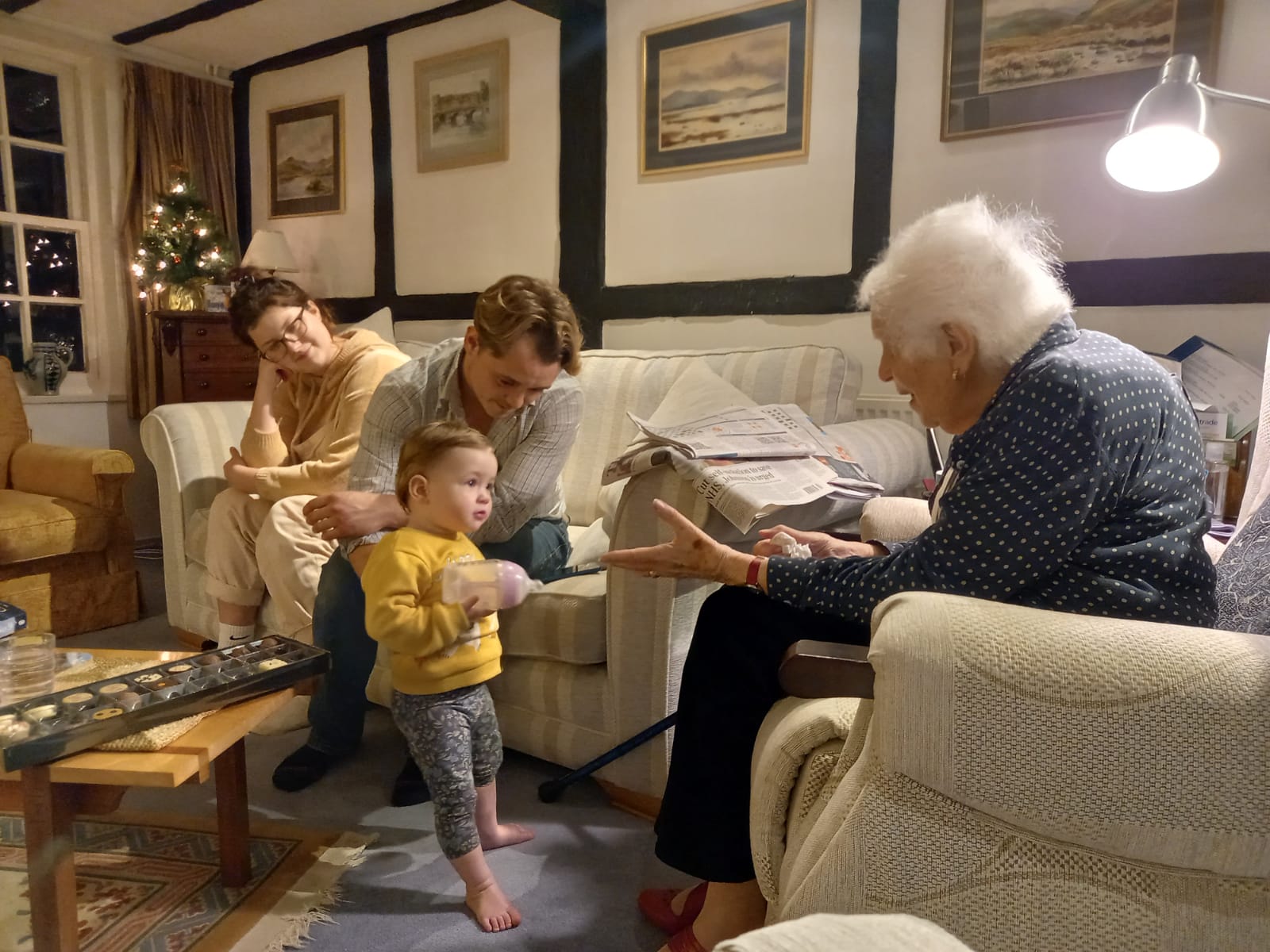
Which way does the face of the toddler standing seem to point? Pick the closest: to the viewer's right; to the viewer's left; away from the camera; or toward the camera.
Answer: to the viewer's right

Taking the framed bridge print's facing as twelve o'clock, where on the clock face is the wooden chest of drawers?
The wooden chest of drawers is roughly at 2 o'clock from the framed bridge print.

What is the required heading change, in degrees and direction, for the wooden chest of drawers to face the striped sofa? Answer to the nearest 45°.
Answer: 0° — it already faces it

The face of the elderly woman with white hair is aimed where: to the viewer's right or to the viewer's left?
to the viewer's left

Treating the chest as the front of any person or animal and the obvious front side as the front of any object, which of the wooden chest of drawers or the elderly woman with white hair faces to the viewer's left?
the elderly woman with white hair

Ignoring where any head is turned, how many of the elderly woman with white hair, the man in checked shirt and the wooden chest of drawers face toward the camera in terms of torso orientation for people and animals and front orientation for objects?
2

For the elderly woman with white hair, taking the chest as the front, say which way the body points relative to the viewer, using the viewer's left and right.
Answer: facing to the left of the viewer

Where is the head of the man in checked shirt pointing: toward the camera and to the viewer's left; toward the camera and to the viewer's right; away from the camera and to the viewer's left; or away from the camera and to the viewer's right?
toward the camera and to the viewer's right

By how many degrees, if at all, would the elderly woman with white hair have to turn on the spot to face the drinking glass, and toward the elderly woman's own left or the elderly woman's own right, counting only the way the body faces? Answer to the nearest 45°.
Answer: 0° — they already face it

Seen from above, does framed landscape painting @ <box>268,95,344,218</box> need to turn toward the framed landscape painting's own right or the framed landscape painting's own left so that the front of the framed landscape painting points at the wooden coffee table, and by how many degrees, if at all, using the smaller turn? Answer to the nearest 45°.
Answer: approximately 45° to the framed landscape painting's own left

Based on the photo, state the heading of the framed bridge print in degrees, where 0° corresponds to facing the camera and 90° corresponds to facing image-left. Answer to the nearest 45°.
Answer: approximately 45°
